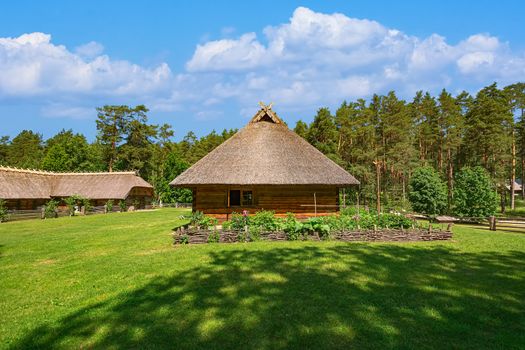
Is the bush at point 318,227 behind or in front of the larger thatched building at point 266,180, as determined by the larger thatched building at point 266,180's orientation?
in front

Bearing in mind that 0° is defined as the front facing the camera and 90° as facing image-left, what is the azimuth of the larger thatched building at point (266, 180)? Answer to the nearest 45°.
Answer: approximately 0°

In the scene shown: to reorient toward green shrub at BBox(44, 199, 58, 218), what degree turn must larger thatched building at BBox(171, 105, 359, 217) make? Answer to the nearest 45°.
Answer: approximately 135° to its right

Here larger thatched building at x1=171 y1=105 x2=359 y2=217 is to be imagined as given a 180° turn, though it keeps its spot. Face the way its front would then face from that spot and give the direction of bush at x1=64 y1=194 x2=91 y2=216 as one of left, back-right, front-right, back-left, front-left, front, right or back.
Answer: front-left

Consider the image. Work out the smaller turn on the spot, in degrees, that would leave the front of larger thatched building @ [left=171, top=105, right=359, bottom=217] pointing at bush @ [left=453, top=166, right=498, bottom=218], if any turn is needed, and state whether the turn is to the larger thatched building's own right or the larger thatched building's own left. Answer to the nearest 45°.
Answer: approximately 90° to the larger thatched building's own left

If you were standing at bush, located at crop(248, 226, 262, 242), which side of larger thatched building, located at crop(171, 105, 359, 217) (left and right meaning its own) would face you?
front

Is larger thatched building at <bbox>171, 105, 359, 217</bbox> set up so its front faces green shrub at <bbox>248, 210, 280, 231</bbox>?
yes

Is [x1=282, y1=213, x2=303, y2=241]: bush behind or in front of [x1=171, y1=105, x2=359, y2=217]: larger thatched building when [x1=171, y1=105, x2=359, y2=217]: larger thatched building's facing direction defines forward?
in front

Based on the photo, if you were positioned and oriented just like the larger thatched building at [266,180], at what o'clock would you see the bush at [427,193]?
The bush is roughly at 8 o'clock from the larger thatched building.
